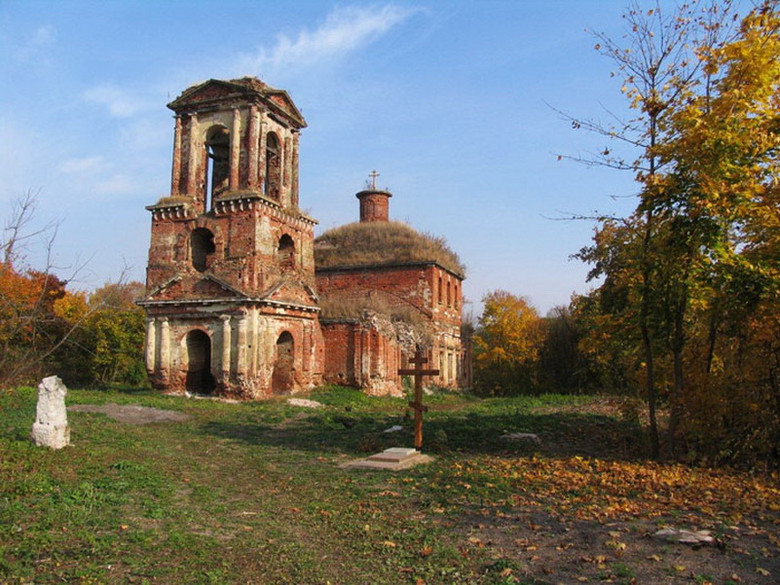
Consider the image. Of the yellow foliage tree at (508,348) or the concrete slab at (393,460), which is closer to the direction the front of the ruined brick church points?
the concrete slab

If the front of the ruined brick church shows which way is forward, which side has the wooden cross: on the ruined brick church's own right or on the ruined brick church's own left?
on the ruined brick church's own left

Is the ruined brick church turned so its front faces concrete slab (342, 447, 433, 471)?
no

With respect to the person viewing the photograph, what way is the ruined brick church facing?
facing the viewer and to the left of the viewer

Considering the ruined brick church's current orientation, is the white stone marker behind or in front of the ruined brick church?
in front

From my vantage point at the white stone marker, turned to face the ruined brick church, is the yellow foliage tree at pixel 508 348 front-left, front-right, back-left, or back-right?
front-right

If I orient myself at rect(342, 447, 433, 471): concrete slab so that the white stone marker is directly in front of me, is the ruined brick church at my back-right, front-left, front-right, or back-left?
front-right

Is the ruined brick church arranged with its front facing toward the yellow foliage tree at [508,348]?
no

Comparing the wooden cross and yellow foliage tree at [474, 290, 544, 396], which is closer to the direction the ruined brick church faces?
the wooden cross
